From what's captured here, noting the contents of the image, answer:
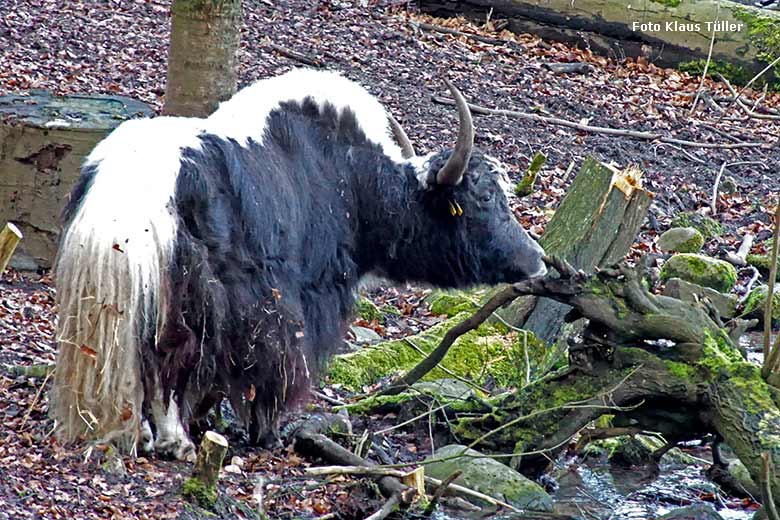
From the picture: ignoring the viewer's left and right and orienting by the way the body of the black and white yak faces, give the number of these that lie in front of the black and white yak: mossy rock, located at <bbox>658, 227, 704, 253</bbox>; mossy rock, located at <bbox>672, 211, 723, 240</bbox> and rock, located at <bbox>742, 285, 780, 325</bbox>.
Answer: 3

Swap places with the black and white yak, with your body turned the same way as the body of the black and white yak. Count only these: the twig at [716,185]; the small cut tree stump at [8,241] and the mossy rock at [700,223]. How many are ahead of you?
2

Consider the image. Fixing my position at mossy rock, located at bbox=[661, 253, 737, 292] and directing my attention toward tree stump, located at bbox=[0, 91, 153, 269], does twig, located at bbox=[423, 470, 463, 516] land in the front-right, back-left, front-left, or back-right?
front-left

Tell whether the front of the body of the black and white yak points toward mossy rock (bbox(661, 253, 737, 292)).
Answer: yes

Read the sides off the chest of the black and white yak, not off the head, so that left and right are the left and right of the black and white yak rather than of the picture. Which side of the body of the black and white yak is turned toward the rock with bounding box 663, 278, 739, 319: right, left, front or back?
front

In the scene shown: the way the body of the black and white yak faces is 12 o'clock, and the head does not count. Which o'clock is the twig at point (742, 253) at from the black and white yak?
The twig is roughly at 12 o'clock from the black and white yak.

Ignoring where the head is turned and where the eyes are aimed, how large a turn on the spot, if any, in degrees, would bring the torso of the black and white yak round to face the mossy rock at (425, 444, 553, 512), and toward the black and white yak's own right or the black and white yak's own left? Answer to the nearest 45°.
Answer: approximately 45° to the black and white yak's own right

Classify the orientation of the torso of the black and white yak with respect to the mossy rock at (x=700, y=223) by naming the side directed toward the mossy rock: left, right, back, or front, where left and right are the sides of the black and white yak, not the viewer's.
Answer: front

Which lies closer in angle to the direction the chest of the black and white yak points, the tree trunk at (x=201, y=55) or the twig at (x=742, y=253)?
the twig

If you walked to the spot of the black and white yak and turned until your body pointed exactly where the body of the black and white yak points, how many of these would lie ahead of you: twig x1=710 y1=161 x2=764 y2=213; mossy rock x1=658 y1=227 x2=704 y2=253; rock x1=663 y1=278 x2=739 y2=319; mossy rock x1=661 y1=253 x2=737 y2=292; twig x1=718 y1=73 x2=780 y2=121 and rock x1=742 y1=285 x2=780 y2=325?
6

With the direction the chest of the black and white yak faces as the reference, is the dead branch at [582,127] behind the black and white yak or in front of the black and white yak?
in front

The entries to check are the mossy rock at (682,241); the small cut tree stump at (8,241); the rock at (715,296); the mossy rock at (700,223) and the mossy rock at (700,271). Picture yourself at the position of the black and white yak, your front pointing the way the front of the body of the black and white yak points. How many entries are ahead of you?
4

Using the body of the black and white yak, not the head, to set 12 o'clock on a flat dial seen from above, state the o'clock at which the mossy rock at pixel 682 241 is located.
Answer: The mossy rock is roughly at 12 o'clock from the black and white yak.

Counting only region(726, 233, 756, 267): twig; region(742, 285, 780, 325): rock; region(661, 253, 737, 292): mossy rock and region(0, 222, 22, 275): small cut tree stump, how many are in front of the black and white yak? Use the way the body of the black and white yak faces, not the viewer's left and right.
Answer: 3

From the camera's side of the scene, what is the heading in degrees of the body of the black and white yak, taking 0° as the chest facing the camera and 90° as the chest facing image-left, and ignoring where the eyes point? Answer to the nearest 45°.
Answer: approximately 225°

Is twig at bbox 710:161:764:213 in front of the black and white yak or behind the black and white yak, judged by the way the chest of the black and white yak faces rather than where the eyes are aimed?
in front
